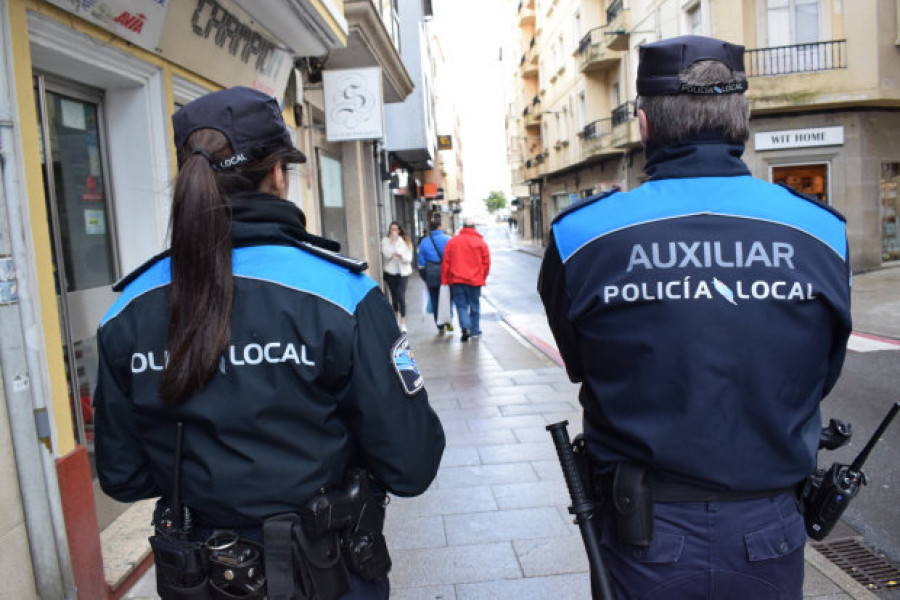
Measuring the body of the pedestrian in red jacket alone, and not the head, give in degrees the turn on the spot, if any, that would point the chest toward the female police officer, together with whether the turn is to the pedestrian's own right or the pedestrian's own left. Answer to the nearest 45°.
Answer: approximately 180°

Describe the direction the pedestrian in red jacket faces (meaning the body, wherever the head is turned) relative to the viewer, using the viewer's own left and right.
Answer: facing away from the viewer

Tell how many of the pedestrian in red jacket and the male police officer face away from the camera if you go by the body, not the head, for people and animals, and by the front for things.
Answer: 2

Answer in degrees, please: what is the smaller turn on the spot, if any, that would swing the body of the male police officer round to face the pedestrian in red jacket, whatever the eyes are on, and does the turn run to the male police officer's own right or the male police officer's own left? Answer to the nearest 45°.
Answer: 0° — they already face them

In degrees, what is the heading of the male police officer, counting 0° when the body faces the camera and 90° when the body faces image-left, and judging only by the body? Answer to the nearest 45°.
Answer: approximately 180°

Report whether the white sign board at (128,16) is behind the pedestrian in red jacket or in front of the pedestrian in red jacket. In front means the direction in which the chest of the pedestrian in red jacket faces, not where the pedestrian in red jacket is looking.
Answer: behind

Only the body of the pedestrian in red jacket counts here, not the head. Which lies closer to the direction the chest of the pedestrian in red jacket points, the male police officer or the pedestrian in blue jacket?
the pedestrian in blue jacket

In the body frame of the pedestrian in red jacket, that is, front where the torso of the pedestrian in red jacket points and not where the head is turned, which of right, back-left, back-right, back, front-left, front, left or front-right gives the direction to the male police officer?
back

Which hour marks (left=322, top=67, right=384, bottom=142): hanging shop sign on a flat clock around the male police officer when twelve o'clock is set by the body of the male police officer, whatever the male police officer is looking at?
The hanging shop sign is roughly at 11 o'clock from the male police officer.

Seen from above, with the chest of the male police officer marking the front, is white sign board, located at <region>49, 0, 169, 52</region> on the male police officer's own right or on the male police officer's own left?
on the male police officer's own left

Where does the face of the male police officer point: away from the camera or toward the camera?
away from the camera

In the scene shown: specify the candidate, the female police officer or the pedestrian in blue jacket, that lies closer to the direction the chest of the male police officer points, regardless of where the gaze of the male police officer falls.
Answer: the pedestrian in blue jacket
